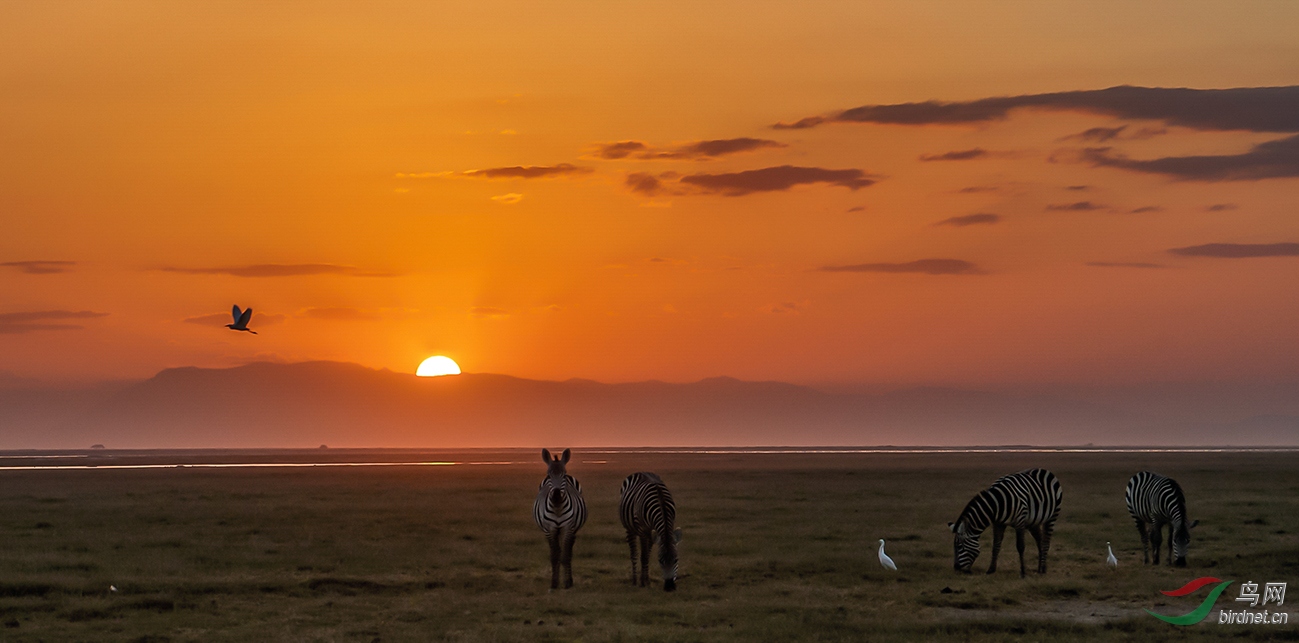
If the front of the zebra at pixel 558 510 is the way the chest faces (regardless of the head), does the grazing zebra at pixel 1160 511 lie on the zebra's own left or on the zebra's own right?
on the zebra's own left

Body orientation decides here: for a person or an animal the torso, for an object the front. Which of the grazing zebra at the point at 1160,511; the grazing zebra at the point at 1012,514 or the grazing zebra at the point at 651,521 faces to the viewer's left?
the grazing zebra at the point at 1012,514

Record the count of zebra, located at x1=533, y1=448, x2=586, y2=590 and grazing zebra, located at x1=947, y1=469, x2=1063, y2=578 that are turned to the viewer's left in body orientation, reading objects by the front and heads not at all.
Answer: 1

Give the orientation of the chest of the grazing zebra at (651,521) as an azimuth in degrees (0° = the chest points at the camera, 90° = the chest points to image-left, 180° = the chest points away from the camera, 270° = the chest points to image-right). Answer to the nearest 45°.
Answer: approximately 315°

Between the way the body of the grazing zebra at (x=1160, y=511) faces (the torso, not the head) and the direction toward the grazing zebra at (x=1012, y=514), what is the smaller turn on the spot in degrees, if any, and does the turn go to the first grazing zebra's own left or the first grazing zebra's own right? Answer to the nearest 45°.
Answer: approximately 90° to the first grazing zebra's own right

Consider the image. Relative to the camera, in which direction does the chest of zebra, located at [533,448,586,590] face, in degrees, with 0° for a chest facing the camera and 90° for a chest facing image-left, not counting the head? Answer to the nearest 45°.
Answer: approximately 0°

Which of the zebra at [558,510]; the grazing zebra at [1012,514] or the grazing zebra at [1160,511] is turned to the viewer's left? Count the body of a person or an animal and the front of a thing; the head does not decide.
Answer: the grazing zebra at [1012,514]

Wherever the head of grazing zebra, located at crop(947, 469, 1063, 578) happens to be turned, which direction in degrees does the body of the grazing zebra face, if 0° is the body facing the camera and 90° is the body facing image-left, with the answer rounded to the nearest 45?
approximately 90°

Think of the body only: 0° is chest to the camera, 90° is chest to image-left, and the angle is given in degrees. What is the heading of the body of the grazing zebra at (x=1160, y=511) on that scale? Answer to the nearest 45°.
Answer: approximately 315°

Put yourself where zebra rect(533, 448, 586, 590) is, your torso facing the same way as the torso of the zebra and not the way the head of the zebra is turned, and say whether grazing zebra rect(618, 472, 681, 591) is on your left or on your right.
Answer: on your left

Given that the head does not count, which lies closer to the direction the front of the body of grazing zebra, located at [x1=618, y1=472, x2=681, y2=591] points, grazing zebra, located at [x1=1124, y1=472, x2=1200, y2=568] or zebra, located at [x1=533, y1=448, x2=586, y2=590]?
the grazing zebra

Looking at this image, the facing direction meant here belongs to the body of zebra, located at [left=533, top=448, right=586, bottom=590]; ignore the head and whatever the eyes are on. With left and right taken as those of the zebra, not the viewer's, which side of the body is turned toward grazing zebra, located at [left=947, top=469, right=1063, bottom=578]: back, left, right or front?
left
